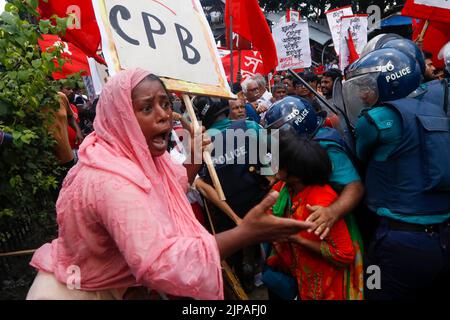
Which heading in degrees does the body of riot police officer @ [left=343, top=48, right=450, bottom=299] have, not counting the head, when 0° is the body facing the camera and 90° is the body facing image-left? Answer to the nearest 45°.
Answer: approximately 135°

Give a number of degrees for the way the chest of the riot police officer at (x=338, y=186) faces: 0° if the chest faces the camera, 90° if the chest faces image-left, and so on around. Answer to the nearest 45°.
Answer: approximately 90°

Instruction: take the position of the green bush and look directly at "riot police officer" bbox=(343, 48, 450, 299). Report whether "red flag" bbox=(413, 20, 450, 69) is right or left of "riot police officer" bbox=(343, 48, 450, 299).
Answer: left

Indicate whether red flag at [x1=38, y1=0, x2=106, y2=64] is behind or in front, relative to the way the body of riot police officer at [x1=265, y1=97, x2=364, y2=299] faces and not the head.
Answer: in front

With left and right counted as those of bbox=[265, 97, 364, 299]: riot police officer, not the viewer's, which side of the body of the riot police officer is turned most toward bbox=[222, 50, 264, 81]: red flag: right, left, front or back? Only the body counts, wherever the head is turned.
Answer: right

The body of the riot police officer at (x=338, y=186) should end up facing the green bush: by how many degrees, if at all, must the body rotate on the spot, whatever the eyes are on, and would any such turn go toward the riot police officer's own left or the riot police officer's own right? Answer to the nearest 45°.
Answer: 0° — they already face it

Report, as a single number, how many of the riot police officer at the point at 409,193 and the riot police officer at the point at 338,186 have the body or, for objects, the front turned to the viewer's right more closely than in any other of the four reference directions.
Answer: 0

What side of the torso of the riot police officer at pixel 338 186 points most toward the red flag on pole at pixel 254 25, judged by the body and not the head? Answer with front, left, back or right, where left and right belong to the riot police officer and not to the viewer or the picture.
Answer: right

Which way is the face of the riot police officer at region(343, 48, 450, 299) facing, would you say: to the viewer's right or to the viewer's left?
to the viewer's left

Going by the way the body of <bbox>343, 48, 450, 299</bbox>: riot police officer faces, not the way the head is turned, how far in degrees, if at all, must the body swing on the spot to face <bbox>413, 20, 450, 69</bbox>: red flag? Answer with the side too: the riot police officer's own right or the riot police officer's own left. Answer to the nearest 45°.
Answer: approximately 45° to the riot police officer's own right
